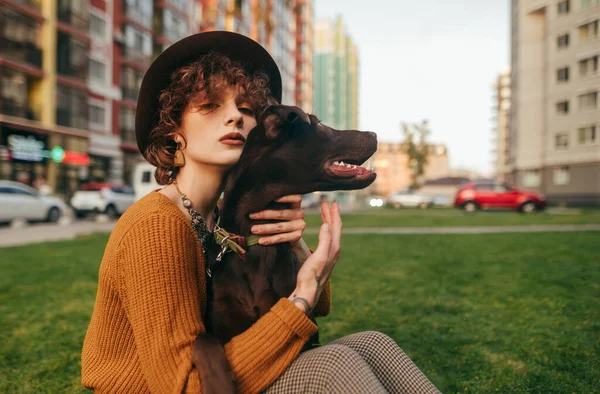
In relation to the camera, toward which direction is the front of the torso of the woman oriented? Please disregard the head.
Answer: to the viewer's right

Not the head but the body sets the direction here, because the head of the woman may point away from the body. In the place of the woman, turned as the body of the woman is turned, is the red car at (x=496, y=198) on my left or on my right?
on my left

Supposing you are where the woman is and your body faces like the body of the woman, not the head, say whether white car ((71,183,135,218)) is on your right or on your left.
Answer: on your left
